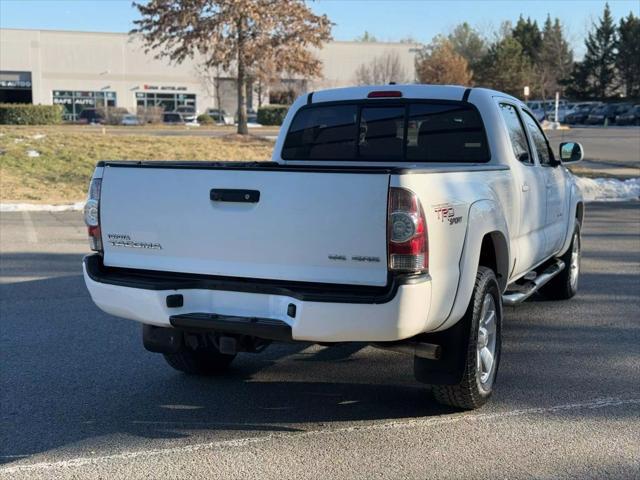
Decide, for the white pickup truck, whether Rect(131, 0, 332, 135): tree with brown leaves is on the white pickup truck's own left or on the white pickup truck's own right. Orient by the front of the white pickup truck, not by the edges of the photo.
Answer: on the white pickup truck's own left

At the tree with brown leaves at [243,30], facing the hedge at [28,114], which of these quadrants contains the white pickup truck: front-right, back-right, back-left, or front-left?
back-left

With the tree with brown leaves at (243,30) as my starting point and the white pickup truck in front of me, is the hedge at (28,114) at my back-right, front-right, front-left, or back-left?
back-right

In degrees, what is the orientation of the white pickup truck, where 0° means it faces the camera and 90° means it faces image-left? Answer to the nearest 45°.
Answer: approximately 225°
